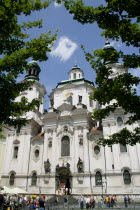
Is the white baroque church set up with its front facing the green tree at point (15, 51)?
yes

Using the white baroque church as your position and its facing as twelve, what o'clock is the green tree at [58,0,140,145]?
The green tree is roughly at 12 o'clock from the white baroque church.

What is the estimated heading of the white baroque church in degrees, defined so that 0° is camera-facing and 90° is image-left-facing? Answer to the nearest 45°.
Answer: approximately 0°
